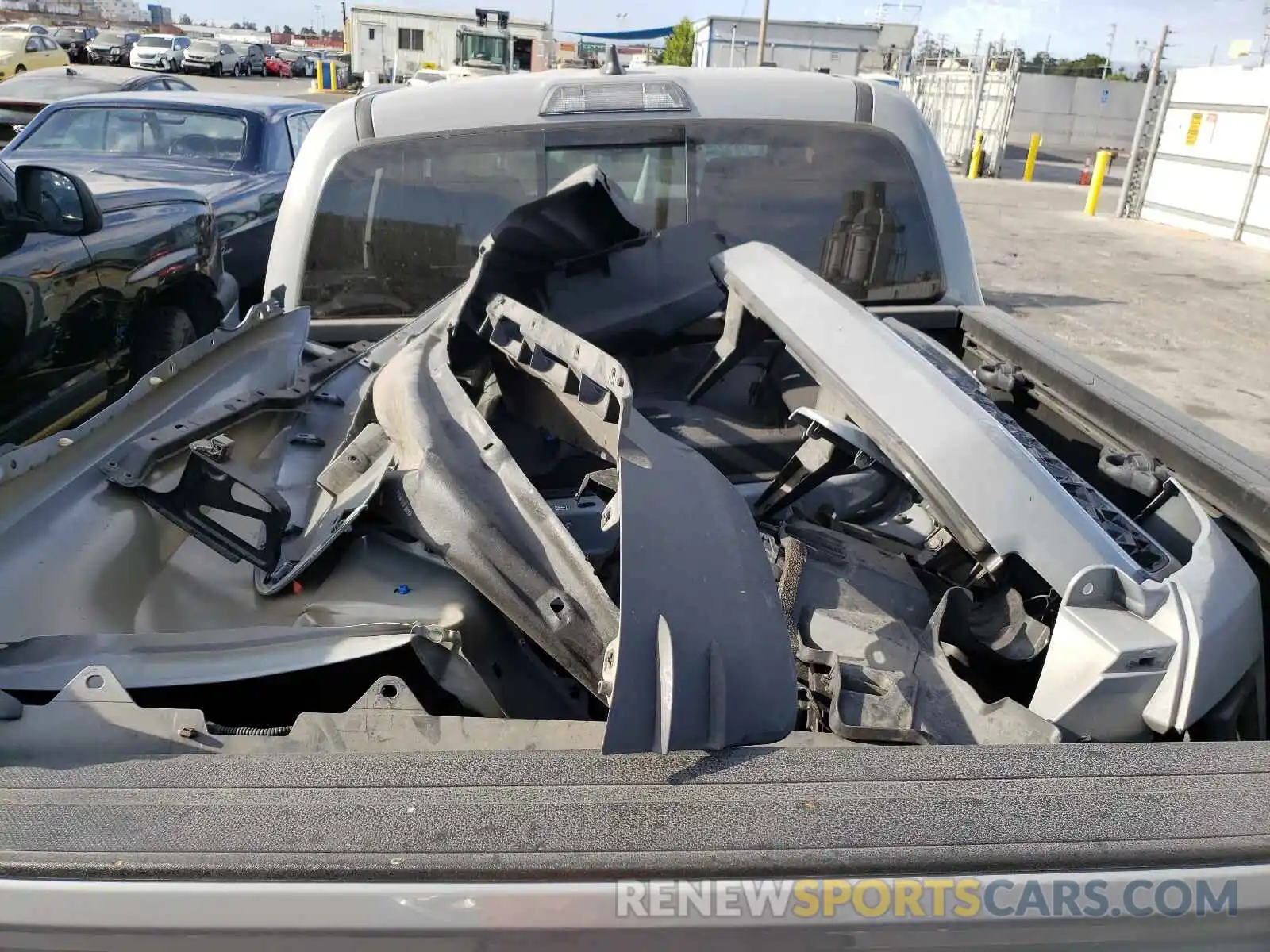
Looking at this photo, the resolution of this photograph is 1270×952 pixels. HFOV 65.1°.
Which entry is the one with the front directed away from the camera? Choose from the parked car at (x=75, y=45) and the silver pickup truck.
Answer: the silver pickup truck

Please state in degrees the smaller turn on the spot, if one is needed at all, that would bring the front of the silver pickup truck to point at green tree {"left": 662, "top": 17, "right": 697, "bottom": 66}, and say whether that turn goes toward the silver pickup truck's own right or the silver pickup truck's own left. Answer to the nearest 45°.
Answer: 0° — it already faces it

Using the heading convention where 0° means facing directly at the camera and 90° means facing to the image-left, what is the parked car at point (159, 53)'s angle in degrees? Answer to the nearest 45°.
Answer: approximately 45°

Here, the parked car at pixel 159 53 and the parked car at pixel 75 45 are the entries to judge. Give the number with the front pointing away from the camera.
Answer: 0

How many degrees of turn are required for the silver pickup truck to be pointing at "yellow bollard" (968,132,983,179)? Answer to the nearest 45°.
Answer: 0° — it already faces it

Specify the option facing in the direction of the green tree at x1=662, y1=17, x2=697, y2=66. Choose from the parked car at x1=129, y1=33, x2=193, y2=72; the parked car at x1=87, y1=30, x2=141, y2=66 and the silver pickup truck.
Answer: the silver pickup truck

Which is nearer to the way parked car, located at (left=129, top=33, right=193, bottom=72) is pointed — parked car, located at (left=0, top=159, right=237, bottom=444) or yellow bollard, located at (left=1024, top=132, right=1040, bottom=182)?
the parked car

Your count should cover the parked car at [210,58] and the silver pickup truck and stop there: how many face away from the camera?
1

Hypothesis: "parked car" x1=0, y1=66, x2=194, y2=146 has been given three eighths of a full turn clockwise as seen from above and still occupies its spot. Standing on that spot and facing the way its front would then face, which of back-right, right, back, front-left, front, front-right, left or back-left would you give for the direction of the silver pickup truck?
front

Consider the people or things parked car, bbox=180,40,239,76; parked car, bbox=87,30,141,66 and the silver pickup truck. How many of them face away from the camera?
1
